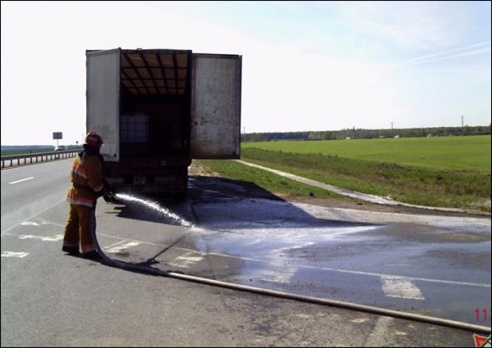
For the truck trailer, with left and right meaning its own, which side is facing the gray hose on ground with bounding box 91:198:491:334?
back

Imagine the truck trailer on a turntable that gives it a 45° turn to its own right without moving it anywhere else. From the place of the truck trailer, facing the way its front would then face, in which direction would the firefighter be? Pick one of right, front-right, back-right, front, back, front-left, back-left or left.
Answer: back-right

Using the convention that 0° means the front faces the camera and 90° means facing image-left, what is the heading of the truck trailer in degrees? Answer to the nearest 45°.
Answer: approximately 180°
